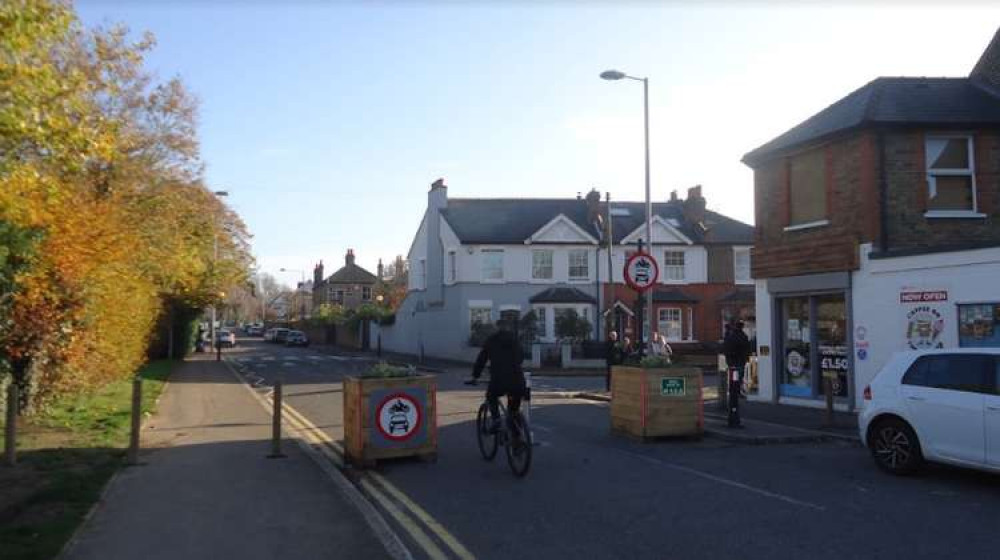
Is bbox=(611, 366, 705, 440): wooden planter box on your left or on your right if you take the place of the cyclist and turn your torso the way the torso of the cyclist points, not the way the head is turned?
on your right

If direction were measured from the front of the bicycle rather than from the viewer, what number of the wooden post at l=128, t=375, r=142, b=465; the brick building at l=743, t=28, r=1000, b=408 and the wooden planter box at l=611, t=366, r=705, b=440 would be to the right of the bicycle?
2

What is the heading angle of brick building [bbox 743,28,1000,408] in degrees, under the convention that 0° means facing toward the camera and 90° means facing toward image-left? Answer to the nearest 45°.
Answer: approximately 45°

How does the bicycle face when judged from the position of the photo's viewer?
facing away from the viewer and to the left of the viewer

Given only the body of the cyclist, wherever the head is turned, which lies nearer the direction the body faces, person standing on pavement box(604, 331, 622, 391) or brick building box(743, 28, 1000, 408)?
the person standing on pavement

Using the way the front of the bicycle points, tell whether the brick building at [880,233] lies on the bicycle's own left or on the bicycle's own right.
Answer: on the bicycle's own right

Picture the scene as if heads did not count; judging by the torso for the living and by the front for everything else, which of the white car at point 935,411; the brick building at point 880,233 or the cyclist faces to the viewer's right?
the white car

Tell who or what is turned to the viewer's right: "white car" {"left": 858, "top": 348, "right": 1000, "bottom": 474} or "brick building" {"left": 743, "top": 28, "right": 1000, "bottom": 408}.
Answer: the white car

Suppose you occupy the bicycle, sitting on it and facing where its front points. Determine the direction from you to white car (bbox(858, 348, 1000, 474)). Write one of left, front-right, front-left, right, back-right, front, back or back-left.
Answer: back-right
